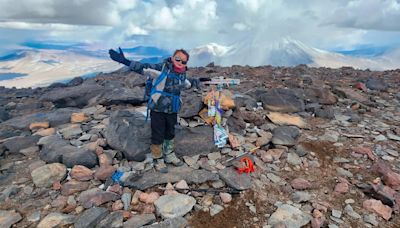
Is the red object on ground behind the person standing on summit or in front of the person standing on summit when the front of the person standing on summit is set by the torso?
in front

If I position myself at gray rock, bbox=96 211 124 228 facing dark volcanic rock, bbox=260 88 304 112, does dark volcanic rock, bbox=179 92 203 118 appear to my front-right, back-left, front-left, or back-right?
front-left

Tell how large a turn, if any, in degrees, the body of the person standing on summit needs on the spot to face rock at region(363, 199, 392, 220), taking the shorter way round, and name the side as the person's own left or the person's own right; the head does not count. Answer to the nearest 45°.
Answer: approximately 45° to the person's own left

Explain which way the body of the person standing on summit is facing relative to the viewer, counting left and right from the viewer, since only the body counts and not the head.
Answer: facing the viewer and to the right of the viewer

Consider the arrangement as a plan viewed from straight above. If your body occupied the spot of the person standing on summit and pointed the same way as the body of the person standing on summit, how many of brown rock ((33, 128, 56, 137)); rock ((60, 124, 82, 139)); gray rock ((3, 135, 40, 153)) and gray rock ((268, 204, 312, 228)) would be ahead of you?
1

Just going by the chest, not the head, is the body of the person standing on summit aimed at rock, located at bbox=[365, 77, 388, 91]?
no

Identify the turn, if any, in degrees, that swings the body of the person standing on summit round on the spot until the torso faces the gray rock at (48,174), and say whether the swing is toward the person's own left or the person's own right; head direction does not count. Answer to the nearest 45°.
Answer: approximately 135° to the person's own right

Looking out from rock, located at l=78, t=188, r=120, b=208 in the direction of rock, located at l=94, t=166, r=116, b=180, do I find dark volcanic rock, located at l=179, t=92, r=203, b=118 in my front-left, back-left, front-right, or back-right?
front-right

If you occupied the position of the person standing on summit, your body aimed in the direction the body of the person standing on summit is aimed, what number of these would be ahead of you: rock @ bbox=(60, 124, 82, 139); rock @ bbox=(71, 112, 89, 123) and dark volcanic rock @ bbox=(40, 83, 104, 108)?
0
